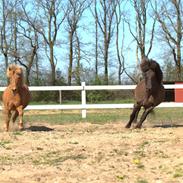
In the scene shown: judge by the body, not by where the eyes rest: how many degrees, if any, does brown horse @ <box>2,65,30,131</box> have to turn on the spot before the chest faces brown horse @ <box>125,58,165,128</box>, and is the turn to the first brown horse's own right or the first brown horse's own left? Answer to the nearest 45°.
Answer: approximately 90° to the first brown horse's own left

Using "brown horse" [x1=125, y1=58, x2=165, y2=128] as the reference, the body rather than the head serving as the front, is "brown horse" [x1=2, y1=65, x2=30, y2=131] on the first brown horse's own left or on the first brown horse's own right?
on the first brown horse's own right

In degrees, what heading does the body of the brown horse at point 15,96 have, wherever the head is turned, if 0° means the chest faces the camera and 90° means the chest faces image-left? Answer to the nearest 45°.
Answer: approximately 0°
